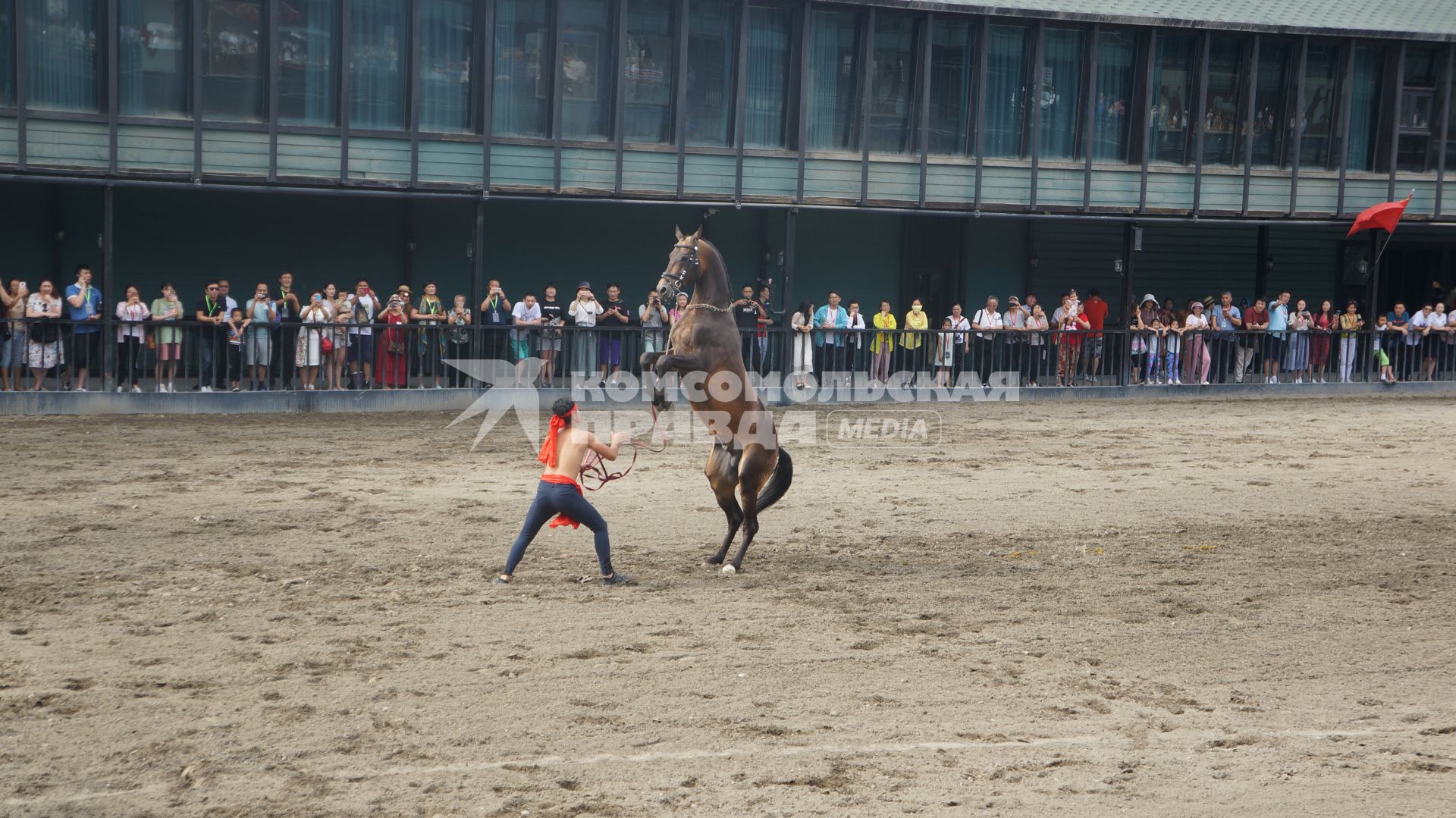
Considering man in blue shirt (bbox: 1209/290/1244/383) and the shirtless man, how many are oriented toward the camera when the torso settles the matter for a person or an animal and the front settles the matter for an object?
1

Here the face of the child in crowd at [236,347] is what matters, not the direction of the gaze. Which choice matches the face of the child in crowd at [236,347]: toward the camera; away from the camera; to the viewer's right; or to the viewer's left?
toward the camera

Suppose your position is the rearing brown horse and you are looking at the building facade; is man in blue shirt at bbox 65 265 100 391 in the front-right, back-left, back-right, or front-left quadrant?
front-left

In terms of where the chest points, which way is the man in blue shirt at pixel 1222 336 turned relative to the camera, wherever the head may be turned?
toward the camera

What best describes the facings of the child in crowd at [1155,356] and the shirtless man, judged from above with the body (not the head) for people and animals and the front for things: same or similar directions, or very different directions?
very different directions

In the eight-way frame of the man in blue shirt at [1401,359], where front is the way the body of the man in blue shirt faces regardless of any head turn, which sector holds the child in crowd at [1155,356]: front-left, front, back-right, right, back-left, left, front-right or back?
front-right

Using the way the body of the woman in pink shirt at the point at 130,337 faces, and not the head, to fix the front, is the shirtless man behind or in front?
in front

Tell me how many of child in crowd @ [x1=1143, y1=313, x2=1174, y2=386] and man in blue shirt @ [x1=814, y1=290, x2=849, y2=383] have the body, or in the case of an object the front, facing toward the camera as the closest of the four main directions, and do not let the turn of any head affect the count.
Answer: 2

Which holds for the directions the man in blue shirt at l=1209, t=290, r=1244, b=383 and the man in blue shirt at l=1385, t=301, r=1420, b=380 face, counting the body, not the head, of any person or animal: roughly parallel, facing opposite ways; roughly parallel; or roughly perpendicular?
roughly parallel

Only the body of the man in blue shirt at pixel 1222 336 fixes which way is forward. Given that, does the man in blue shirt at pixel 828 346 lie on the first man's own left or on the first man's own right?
on the first man's own right

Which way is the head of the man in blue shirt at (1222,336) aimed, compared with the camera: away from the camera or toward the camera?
toward the camera

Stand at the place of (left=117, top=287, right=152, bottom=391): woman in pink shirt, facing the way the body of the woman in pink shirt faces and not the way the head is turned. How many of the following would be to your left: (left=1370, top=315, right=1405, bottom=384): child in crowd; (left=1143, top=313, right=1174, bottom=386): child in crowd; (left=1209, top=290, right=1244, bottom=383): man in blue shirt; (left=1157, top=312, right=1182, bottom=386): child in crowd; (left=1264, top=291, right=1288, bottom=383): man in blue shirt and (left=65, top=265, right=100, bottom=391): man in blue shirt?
5

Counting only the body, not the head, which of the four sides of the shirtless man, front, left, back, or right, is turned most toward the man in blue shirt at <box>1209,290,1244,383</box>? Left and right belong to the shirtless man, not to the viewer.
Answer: front

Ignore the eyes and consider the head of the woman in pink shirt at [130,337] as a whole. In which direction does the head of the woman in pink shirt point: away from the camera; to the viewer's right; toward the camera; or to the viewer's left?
toward the camera

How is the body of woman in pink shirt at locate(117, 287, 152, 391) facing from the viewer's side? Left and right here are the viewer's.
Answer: facing the viewer
